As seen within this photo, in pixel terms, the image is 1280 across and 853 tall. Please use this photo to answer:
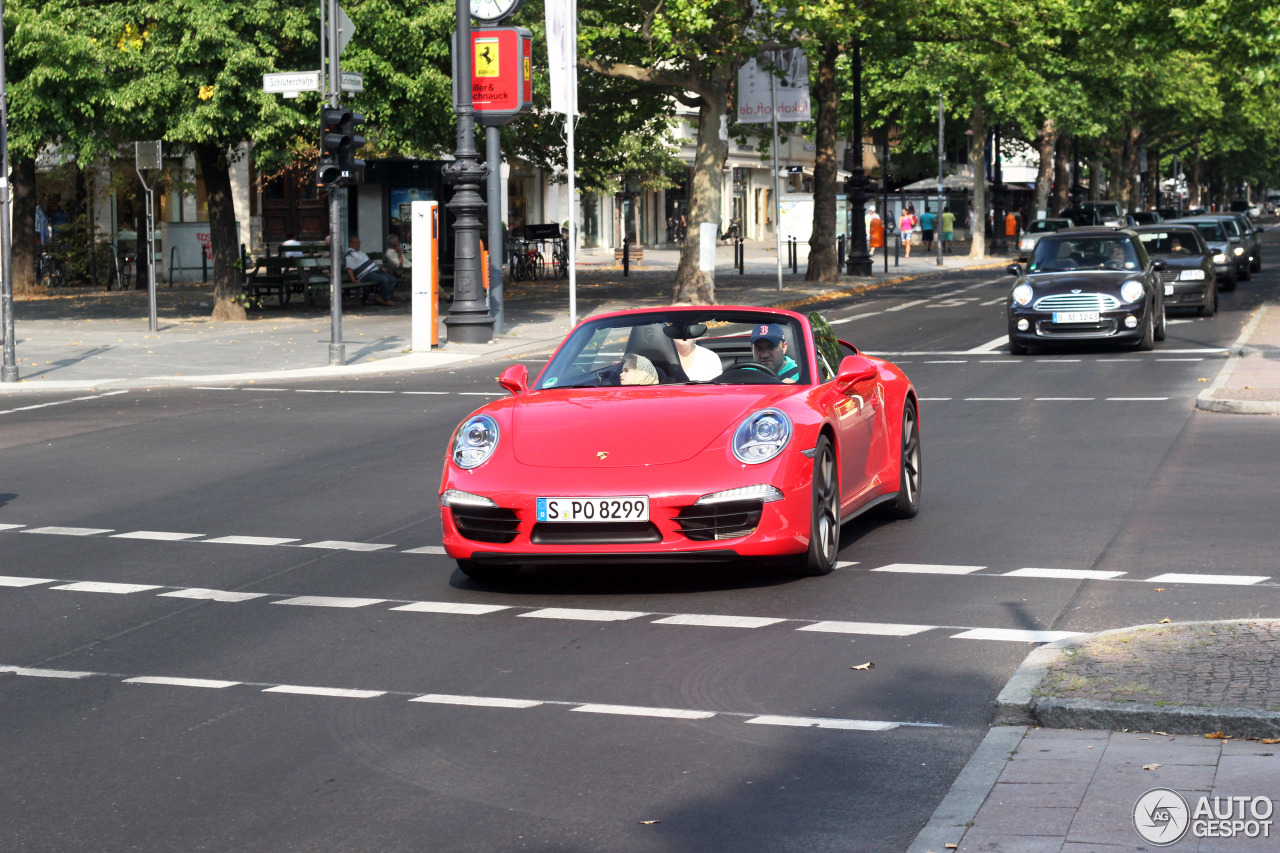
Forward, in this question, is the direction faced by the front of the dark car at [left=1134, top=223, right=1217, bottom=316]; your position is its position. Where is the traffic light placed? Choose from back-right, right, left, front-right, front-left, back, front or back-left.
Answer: front-right

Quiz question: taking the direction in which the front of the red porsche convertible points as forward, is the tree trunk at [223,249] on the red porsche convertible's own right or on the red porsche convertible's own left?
on the red porsche convertible's own right

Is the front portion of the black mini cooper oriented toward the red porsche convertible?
yes

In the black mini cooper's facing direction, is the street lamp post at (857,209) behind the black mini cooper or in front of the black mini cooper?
behind

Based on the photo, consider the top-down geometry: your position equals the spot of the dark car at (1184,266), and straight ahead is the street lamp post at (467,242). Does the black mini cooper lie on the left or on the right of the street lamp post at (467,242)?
left

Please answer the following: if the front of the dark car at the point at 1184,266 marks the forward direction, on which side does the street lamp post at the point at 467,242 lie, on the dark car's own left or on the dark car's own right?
on the dark car's own right

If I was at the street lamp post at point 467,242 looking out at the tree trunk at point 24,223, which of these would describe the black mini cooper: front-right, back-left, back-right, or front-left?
back-right

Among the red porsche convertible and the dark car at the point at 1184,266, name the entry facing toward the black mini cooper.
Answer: the dark car

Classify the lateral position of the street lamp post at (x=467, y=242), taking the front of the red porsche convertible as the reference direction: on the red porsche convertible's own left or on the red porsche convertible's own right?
on the red porsche convertible's own right

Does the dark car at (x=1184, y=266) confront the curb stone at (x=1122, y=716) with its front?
yes

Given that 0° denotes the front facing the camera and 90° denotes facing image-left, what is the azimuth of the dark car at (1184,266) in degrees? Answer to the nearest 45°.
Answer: approximately 0°
